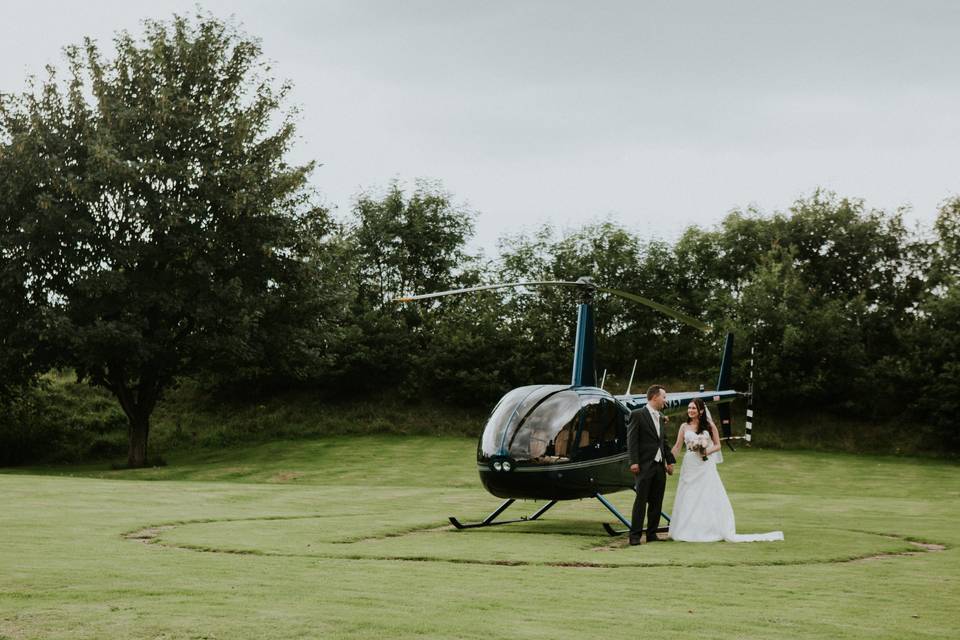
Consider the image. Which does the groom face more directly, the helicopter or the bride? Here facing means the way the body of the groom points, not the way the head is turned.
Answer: the bride

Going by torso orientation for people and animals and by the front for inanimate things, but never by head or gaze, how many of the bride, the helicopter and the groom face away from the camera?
0

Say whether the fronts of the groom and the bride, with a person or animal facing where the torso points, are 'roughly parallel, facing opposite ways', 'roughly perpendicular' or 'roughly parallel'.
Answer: roughly perpendicular

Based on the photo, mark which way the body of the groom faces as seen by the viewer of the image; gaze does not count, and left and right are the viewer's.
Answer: facing the viewer and to the right of the viewer

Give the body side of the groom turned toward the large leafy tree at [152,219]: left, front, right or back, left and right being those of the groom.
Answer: back

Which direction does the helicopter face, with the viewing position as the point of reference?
facing the viewer and to the left of the viewer

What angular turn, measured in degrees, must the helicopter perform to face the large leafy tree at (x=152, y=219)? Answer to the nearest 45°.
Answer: approximately 90° to its right

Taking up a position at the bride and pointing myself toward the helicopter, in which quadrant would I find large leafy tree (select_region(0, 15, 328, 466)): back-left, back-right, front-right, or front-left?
front-right

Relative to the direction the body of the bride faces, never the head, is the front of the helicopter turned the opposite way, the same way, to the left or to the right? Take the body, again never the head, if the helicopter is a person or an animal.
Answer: the same way

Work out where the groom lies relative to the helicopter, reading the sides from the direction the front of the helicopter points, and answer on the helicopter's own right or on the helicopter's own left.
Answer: on the helicopter's own left

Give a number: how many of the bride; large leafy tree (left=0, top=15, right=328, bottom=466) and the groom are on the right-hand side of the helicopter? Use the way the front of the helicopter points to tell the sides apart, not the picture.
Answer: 1

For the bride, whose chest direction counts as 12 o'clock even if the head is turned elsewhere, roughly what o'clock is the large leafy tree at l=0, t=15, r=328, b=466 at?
The large leafy tree is roughly at 3 o'clock from the bride.

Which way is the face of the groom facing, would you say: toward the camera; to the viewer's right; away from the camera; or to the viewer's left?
to the viewer's right

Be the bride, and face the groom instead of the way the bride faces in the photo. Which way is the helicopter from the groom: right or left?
right
